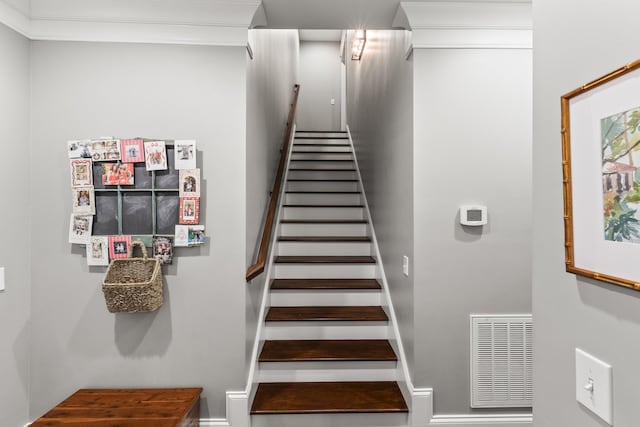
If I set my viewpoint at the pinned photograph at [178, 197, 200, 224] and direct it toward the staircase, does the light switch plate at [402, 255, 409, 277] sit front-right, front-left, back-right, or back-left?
front-right

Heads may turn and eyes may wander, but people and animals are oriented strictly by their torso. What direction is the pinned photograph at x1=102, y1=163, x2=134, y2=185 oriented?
toward the camera

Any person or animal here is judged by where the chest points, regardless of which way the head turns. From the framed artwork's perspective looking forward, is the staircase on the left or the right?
on its right

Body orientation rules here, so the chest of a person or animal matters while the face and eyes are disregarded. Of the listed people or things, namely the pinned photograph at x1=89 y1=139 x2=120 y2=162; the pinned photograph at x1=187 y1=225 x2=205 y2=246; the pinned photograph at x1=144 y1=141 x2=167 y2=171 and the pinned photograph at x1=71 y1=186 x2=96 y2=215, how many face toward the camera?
4

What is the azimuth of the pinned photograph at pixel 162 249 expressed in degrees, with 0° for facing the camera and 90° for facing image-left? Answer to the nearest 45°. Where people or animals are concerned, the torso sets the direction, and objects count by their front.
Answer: approximately 0°

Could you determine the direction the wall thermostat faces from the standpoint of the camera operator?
facing the viewer

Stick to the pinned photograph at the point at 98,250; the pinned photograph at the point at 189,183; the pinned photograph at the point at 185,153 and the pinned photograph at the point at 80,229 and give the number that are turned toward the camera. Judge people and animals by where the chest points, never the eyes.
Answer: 4

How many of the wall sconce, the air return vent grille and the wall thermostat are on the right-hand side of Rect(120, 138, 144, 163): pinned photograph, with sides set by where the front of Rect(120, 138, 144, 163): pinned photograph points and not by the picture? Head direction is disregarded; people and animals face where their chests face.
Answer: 0

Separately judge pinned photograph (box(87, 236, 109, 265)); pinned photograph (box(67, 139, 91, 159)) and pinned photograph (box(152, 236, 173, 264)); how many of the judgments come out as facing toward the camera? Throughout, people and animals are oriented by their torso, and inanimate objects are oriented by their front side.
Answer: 3

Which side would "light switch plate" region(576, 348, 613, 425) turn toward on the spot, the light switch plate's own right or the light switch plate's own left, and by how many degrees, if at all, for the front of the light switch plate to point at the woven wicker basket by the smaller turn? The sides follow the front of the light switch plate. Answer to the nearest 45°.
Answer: approximately 45° to the light switch plate's own right

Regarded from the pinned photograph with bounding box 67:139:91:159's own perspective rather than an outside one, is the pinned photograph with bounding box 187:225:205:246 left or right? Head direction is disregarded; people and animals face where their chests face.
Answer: on its left

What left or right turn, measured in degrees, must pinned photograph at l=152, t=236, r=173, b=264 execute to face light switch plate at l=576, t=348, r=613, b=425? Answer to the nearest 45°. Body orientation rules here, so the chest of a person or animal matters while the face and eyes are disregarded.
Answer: approximately 45° to its left

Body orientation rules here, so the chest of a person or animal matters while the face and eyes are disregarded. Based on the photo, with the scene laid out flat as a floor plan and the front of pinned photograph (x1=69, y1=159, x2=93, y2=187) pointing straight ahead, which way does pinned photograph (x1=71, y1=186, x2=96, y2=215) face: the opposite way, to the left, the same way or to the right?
the same way

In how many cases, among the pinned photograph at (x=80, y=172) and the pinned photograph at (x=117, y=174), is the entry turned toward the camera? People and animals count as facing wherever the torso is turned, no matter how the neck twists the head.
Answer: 2

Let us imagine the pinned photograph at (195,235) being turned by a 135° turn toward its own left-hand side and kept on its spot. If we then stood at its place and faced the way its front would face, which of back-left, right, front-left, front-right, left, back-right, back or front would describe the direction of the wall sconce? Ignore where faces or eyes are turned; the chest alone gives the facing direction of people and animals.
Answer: front

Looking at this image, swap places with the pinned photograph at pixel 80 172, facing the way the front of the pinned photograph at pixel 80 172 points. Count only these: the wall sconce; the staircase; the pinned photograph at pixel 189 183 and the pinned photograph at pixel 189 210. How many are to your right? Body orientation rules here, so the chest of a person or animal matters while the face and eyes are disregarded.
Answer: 0

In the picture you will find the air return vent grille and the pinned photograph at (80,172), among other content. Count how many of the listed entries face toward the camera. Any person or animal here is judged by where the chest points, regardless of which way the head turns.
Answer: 2

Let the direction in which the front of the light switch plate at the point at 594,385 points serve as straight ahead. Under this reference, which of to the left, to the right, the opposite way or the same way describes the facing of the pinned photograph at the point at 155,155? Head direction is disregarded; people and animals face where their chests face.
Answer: to the left

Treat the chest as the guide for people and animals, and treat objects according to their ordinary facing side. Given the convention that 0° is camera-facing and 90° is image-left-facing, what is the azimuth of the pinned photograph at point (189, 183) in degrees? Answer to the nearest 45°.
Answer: approximately 0°

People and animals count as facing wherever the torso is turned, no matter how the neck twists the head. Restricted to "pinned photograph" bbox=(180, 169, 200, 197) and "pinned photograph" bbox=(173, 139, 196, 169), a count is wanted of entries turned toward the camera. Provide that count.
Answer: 2
